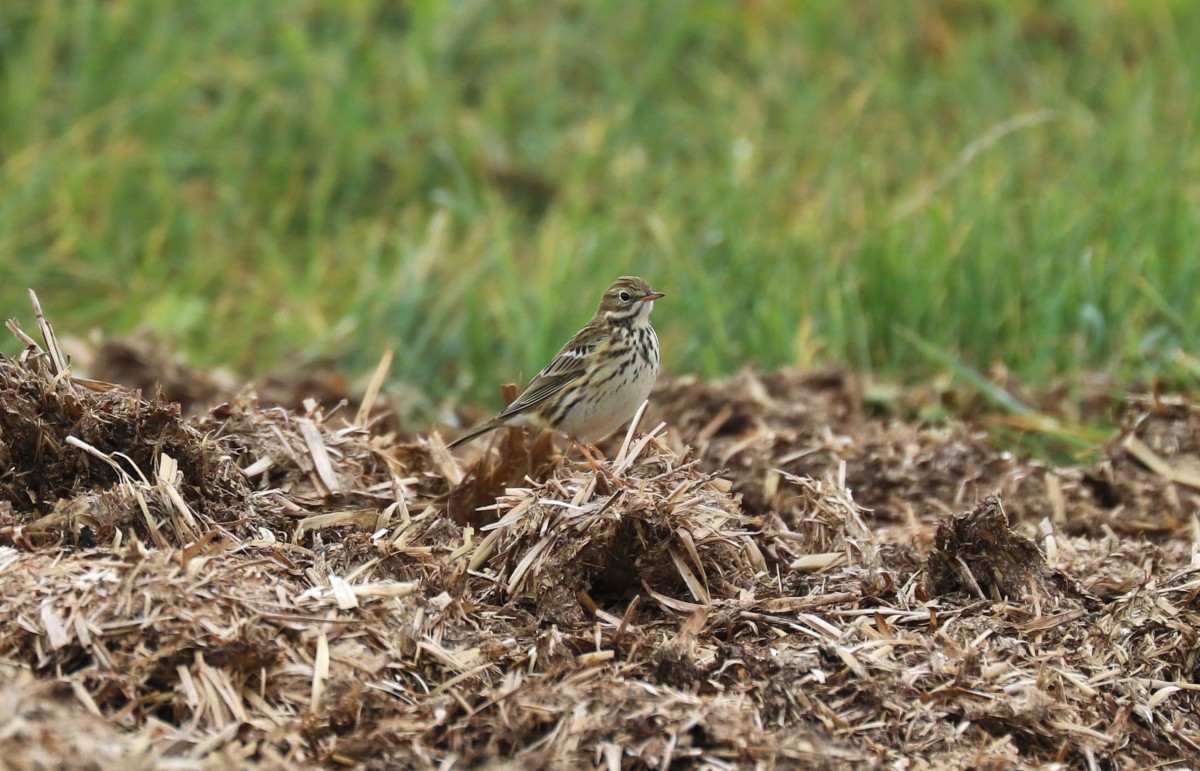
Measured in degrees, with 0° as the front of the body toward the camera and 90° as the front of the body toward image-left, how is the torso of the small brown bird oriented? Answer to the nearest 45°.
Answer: approximately 270°
